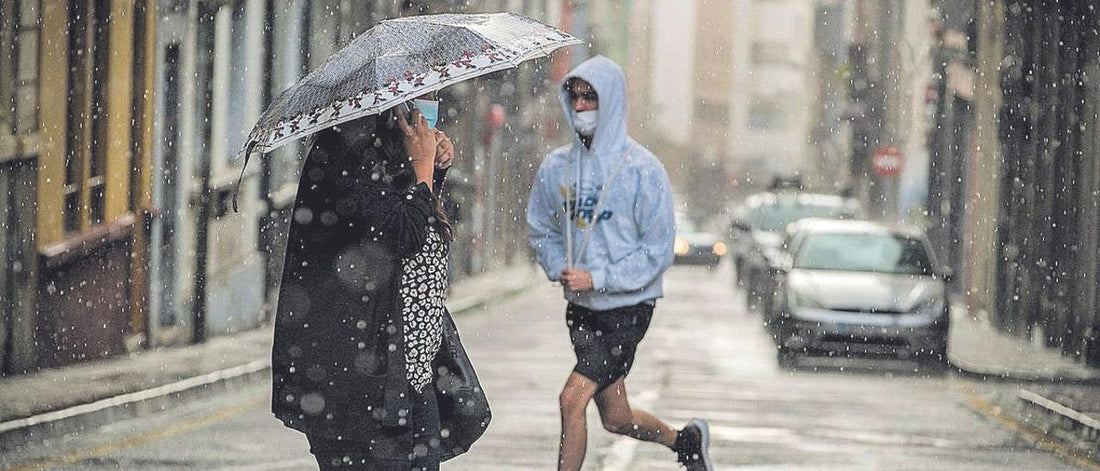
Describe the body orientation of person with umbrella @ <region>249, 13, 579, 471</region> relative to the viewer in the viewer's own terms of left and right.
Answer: facing to the right of the viewer

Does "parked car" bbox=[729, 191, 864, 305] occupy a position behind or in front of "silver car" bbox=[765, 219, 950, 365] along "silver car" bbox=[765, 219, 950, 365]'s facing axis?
behind

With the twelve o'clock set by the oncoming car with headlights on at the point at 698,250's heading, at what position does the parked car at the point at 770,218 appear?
the parked car at the point at 770,218 is roughly at 12 o'clock from the oncoming car with headlights on at the point at 698,250.

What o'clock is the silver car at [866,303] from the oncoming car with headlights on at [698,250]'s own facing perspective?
The silver car is roughly at 12 o'clock from the oncoming car with headlights on.

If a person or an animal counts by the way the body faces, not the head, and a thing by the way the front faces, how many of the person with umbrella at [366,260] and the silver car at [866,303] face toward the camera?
1

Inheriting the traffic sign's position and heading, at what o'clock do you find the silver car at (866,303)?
The silver car is roughly at 12 o'clock from the traffic sign.

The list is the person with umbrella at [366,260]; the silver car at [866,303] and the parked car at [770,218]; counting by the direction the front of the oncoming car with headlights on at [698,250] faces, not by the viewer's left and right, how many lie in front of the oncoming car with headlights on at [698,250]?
3

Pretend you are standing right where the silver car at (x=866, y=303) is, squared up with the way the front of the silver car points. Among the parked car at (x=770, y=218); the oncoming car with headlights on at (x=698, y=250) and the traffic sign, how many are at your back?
3

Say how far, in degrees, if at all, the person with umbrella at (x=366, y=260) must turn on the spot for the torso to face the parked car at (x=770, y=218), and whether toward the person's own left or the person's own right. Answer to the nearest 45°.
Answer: approximately 90° to the person's own left

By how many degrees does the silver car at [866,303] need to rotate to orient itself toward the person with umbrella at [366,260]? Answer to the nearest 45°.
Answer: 0° — it already faces them

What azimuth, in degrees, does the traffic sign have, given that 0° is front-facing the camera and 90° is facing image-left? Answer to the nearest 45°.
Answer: approximately 0°

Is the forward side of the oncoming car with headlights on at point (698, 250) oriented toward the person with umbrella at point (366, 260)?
yes

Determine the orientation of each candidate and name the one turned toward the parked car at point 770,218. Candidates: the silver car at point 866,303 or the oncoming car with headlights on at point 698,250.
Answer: the oncoming car with headlights on at point 698,250

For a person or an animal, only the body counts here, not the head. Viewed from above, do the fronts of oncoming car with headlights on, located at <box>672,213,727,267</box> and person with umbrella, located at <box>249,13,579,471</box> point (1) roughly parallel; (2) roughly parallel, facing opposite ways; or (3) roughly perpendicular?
roughly perpendicular
